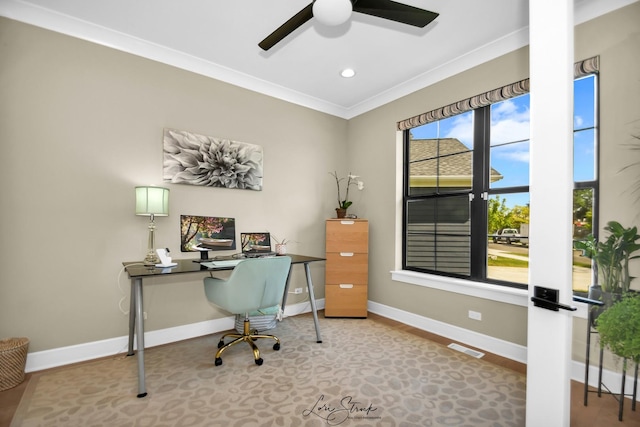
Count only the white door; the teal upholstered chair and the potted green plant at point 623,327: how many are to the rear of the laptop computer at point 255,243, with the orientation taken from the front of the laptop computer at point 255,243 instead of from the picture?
0

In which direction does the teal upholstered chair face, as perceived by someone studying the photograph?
facing away from the viewer and to the left of the viewer

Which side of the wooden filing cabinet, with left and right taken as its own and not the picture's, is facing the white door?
front

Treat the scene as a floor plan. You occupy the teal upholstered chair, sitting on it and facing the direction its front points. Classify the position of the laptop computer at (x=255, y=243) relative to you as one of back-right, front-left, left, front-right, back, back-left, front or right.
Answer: front-right

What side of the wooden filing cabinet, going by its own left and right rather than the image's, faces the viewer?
front

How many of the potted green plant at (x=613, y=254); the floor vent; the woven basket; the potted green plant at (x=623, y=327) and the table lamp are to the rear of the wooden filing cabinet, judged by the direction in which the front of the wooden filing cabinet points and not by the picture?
0

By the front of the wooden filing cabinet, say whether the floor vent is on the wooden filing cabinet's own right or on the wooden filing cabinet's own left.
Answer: on the wooden filing cabinet's own left

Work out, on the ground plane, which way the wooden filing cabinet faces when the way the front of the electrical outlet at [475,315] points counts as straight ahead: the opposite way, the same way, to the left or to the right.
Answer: to the left

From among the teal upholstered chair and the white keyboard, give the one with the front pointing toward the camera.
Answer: the white keyboard

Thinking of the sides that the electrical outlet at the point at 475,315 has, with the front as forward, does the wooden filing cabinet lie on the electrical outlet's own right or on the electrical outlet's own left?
on the electrical outlet's own right

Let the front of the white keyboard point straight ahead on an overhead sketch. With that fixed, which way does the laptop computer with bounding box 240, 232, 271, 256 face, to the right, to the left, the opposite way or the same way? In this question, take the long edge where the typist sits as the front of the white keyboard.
the same way

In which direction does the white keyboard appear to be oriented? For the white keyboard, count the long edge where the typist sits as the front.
toward the camera

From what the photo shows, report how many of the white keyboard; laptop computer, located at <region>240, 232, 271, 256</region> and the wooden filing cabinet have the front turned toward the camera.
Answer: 3

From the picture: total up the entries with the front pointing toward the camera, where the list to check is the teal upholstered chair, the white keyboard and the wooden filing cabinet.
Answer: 2

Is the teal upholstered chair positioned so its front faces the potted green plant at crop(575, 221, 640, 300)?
no

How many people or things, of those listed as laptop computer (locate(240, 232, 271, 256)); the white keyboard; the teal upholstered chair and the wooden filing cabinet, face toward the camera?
3
